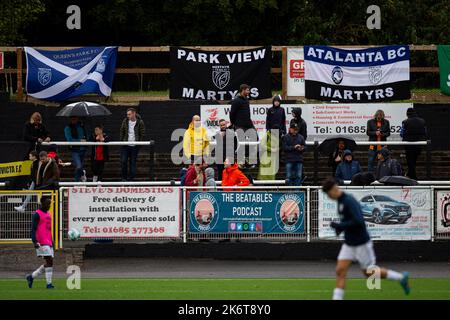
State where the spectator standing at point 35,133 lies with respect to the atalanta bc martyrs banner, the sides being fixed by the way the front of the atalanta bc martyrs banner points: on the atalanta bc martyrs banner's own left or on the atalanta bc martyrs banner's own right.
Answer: on the atalanta bc martyrs banner's own right

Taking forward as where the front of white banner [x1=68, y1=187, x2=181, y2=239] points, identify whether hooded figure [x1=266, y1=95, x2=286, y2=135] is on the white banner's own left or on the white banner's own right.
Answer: on the white banner's own left

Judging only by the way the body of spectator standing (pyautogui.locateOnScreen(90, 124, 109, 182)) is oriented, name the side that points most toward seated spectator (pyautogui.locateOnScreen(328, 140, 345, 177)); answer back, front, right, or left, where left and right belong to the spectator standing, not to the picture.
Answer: left

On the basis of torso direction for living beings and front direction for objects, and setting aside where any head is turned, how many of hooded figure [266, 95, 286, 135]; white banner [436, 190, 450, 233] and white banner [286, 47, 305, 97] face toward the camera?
3

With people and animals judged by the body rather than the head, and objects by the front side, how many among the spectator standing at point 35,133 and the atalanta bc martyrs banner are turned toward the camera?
2

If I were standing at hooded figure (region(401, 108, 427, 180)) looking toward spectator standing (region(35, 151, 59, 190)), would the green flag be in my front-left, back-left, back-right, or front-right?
back-right

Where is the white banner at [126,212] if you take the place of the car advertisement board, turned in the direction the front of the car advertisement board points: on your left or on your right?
on your right

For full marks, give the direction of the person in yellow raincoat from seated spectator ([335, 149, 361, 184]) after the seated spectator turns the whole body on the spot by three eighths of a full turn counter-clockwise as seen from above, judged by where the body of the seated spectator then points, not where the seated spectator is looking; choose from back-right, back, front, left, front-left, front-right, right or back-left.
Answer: back-left

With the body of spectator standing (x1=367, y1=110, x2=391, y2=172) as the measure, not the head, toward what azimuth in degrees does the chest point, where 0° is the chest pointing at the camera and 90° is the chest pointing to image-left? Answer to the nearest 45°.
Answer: approximately 0°

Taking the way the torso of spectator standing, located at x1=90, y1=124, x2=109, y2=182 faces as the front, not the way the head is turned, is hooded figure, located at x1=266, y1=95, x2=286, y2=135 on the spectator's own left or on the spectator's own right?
on the spectator's own left

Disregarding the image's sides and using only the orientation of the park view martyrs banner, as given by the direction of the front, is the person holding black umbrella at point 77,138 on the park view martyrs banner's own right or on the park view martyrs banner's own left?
on the park view martyrs banner's own right

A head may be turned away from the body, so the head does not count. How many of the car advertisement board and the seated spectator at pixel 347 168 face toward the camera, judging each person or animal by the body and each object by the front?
2
